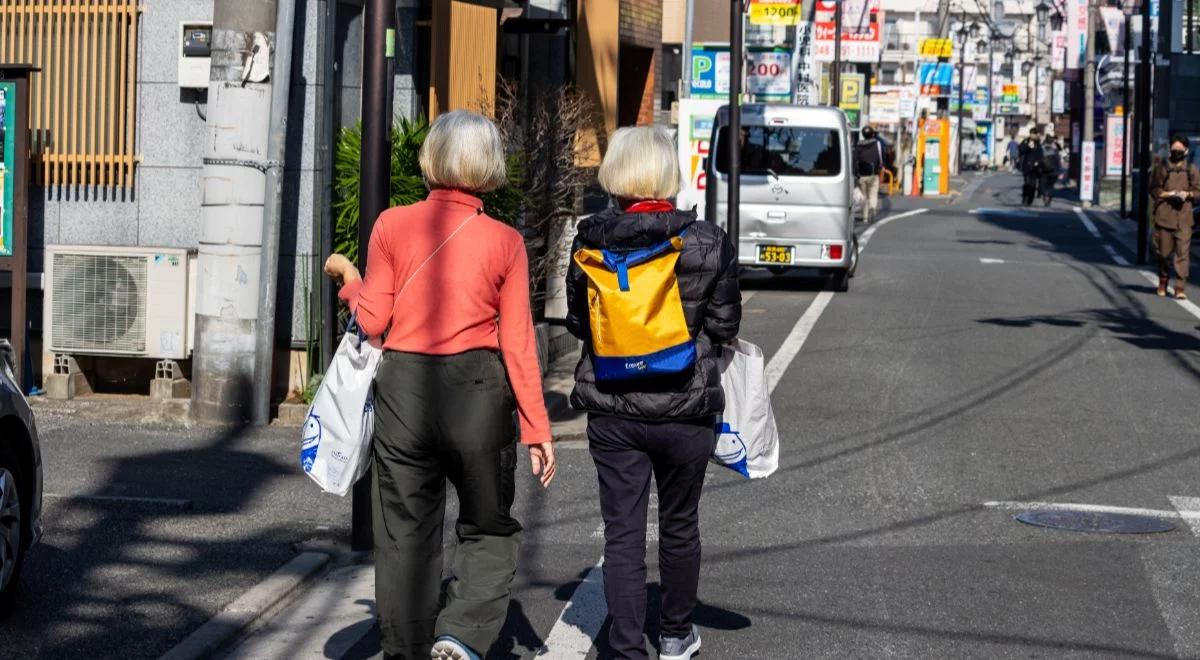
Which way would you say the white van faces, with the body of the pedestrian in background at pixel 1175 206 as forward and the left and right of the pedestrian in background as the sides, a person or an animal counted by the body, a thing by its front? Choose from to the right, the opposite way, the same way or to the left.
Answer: the opposite way

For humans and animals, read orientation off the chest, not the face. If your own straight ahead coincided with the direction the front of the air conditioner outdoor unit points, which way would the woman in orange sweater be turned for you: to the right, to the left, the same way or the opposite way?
the opposite way

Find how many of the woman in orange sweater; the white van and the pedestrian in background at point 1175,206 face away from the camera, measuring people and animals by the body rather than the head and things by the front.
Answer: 2

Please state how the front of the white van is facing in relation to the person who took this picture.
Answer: facing away from the viewer

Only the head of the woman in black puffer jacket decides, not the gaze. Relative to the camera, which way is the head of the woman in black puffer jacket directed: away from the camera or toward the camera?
away from the camera

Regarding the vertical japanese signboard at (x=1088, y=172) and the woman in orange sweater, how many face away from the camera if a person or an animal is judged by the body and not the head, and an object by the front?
1

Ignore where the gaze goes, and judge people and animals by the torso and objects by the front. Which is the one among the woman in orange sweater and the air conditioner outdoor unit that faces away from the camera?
the woman in orange sweater

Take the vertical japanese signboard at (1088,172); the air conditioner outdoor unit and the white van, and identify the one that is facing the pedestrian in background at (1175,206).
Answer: the vertical japanese signboard

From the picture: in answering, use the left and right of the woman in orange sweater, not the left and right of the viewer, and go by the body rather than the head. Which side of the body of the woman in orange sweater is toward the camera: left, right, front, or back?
back
